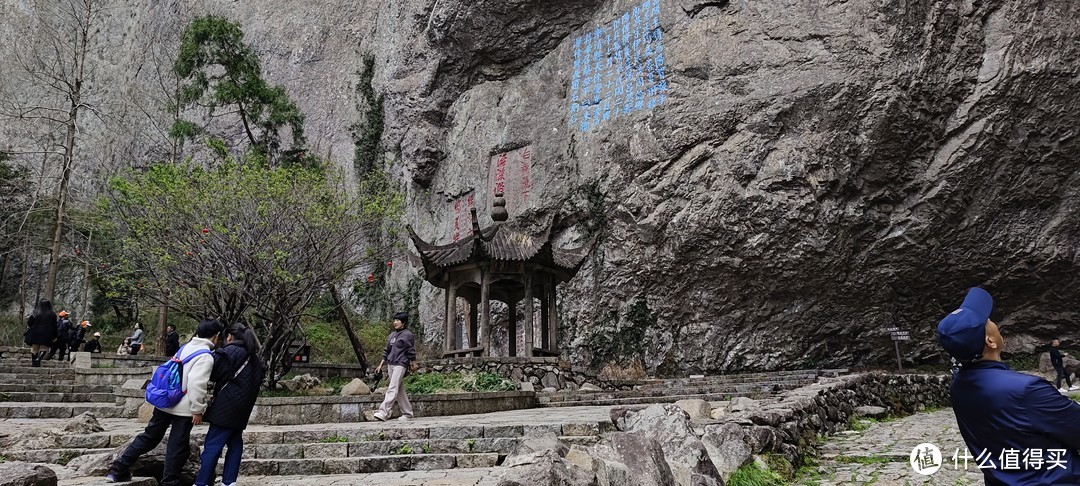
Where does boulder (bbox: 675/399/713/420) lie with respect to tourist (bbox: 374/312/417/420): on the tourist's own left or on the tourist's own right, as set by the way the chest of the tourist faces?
on the tourist's own left

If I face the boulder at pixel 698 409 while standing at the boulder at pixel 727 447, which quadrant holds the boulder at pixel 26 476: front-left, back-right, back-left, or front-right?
back-left

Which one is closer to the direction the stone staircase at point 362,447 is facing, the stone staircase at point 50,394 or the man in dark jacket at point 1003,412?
the man in dark jacket

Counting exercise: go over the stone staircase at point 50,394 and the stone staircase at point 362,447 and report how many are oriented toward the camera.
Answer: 2

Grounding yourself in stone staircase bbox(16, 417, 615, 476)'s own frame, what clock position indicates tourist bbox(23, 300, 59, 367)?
The tourist is roughly at 5 o'clock from the stone staircase.

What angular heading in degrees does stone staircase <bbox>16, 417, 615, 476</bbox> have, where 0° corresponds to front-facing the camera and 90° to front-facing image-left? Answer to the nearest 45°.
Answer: approximately 0°

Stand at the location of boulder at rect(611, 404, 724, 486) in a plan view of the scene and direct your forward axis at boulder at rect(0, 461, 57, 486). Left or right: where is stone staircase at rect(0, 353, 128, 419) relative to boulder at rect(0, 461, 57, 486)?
right

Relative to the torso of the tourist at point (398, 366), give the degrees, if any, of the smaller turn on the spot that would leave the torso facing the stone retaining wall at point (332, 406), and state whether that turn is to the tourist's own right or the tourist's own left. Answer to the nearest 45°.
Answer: approximately 90° to the tourist's own right

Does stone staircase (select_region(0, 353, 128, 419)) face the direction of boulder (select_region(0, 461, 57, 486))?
yes

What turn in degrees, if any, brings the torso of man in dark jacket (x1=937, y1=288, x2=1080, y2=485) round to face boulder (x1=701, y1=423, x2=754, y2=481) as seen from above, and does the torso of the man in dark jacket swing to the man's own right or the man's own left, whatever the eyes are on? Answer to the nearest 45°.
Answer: approximately 90° to the man's own left
